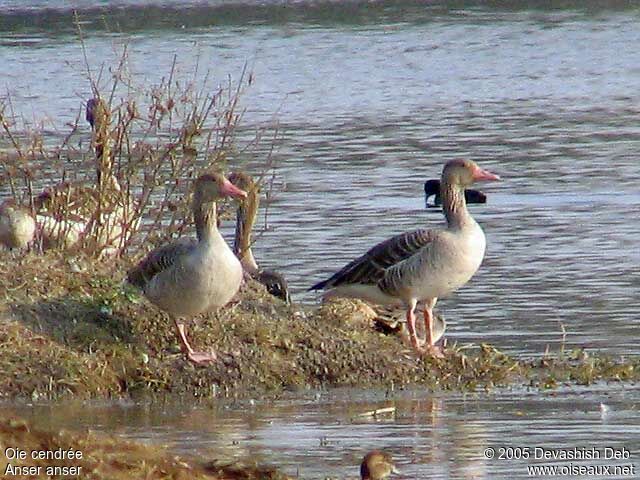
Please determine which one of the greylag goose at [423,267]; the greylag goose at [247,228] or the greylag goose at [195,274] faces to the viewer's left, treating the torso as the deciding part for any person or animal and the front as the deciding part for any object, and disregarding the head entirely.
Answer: the greylag goose at [247,228]

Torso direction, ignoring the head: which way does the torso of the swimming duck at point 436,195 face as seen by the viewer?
to the viewer's left

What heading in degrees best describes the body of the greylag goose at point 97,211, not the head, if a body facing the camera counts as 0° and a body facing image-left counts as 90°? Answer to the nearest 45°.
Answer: approximately 315°

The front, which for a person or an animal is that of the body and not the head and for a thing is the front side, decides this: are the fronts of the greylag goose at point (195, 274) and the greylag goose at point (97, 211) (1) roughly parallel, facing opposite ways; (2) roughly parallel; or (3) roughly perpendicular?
roughly parallel

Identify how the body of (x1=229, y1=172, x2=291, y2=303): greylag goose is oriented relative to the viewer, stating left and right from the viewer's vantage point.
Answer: facing to the left of the viewer

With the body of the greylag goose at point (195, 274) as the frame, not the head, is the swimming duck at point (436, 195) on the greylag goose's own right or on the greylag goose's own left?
on the greylag goose's own left

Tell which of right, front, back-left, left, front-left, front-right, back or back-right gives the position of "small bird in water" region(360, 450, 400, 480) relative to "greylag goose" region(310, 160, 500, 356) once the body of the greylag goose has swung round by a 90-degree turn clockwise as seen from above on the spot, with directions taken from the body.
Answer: front

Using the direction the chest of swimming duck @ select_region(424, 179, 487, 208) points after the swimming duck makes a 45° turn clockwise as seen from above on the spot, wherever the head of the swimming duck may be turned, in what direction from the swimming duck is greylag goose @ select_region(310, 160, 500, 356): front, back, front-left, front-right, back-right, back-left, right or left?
back-left

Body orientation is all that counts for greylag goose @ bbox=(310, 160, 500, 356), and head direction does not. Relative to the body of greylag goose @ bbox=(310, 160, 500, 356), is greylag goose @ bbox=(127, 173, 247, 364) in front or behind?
behind

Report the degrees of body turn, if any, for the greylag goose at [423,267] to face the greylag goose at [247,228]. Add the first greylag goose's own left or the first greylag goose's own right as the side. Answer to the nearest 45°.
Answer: approximately 135° to the first greylag goose's own left

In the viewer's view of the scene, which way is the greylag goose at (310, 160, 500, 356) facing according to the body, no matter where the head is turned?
to the viewer's right

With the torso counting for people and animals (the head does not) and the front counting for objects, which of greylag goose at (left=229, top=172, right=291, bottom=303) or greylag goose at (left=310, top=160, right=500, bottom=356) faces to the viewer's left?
greylag goose at (left=229, top=172, right=291, bottom=303)

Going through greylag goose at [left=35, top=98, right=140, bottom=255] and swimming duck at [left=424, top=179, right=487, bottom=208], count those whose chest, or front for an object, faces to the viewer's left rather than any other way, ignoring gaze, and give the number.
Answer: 1
